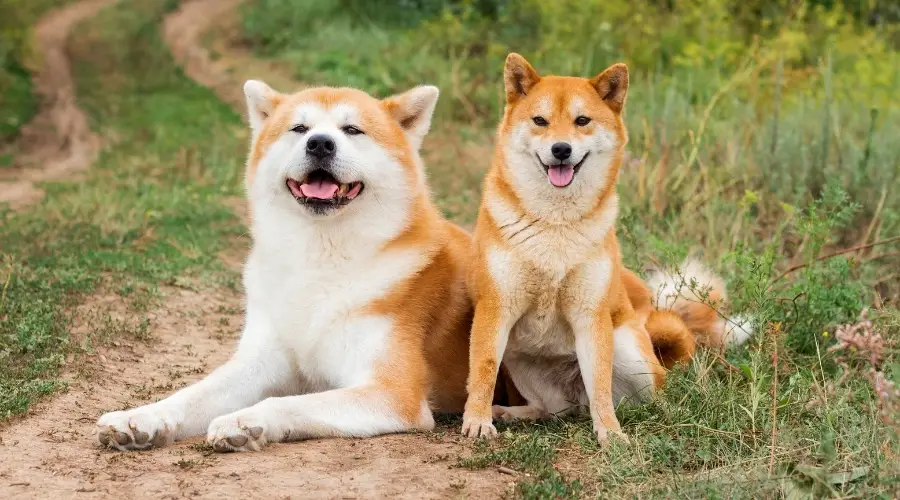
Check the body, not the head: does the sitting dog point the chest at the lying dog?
no

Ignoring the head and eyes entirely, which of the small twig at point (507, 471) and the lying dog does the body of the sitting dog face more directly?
the small twig

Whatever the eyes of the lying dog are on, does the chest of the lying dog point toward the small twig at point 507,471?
no

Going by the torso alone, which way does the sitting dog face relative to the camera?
toward the camera

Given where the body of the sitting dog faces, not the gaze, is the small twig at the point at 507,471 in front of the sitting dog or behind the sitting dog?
in front

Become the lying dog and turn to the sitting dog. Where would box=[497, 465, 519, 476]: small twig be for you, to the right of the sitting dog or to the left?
right

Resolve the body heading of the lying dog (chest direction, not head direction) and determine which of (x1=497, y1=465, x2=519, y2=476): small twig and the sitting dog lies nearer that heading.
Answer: the small twig

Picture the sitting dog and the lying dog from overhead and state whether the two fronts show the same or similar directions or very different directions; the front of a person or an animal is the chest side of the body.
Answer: same or similar directions

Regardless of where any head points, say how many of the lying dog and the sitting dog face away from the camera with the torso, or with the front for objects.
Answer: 0

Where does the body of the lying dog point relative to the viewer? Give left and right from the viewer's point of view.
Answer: facing the viewer and to the left of the viewer

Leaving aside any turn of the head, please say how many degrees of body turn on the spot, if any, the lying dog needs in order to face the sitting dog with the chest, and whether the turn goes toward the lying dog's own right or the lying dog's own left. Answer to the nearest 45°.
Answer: approximately 135° to the lying dog's own left
